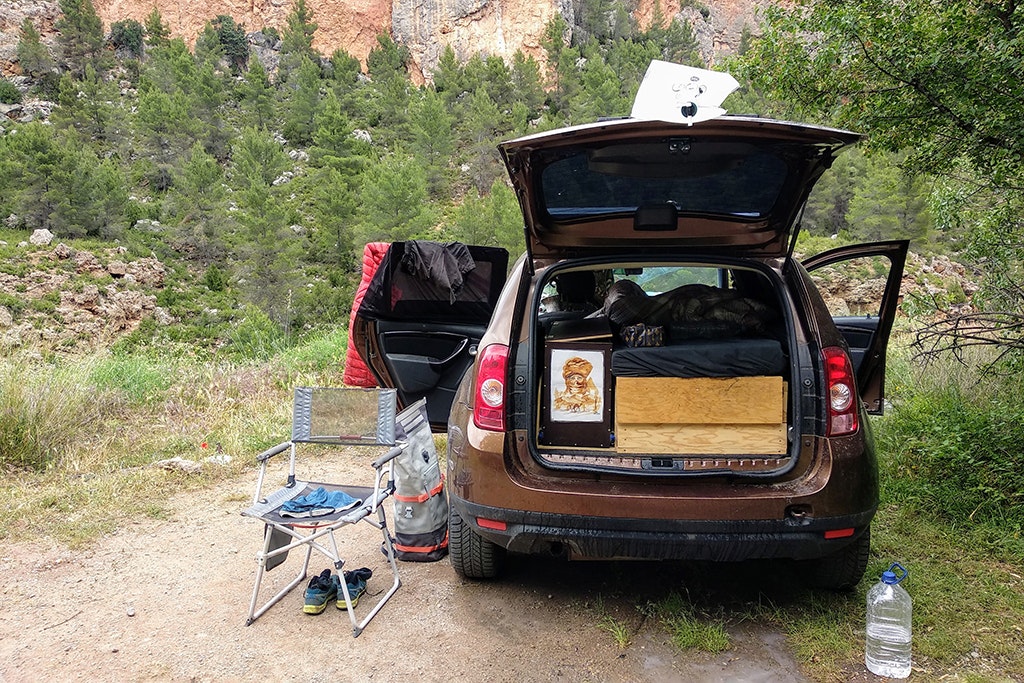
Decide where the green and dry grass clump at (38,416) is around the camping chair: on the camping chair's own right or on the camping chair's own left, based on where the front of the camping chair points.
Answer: on the camping chair's own right

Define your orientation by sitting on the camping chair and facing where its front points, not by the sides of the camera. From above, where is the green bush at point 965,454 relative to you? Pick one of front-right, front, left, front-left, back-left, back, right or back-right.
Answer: back-left

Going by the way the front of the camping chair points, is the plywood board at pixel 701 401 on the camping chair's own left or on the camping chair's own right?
on the camping chair's own left

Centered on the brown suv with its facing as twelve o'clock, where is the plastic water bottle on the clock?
The plastic water bottle is roughly at 4 o'clock from the brown suv.

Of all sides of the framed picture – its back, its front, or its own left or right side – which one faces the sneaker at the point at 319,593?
right

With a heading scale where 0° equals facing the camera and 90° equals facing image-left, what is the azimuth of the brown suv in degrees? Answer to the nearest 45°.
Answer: approximately 180°

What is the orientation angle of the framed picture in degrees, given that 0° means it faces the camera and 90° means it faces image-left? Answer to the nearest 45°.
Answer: approximately 0°

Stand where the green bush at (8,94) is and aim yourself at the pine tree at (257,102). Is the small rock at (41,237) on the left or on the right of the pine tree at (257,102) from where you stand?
right

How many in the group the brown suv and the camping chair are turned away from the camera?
1

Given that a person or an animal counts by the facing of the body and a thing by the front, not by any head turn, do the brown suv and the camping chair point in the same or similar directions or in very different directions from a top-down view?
very different directions
